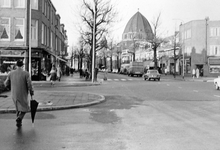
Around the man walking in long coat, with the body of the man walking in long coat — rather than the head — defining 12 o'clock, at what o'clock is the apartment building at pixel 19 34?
The apartment building is roughly at 12 o'clock from the man walking in long coat.

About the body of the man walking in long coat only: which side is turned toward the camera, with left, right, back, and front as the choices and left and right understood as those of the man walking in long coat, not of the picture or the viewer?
back
